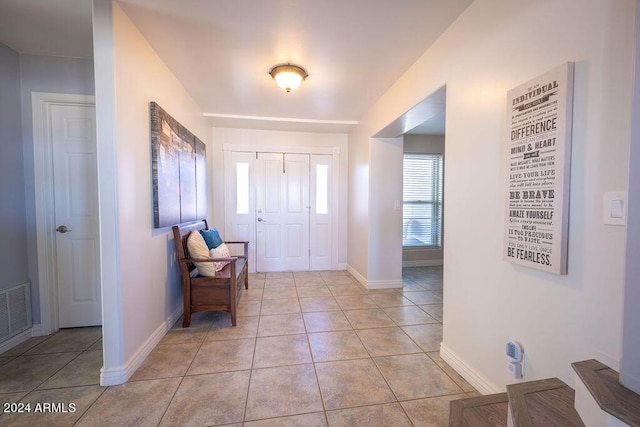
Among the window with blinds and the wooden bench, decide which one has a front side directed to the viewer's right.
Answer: the wooden bench

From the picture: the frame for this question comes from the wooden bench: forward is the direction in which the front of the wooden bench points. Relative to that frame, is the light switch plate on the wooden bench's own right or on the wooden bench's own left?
on the wooden bench's own right

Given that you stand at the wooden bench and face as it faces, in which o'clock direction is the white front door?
The white front door is roughly at 10 o'clock from the wooden bench.

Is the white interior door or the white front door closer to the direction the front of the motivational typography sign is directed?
the white interior door

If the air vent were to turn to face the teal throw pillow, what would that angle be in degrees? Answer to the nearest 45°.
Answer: approximately 45° to its left

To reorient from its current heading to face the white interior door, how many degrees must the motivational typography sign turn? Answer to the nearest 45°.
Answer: approximately 45° to its right

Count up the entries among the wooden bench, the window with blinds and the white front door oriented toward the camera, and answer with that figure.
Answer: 2

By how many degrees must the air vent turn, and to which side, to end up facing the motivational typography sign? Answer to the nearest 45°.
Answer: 0° — it already faces it

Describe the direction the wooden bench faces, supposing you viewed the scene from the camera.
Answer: facing to the right of the viewer

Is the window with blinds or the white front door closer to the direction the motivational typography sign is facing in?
the white front door
